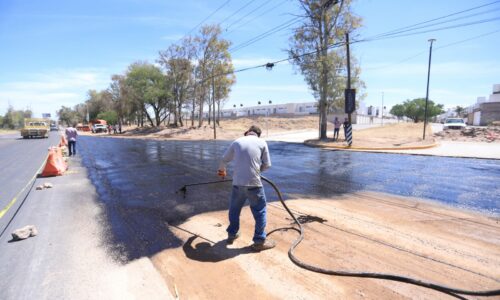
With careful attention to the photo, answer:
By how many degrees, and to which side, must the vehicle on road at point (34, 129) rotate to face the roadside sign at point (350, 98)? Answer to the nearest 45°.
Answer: approximately 45° to its left

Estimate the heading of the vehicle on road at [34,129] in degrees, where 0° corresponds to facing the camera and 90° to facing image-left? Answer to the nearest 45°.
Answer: approximately 0°

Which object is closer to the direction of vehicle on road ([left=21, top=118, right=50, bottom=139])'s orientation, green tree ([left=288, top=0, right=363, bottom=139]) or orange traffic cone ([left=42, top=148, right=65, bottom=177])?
the orange traffic cone

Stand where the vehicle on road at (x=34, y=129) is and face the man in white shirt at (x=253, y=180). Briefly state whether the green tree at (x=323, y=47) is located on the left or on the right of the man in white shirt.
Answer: left

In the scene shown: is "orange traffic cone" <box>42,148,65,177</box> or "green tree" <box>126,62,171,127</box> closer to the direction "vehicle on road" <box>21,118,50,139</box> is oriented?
the orange traffic cone

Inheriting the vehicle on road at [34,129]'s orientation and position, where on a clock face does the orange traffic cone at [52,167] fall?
The orange traffic cone is roughly at 12 o'clock from the vehicle on road.

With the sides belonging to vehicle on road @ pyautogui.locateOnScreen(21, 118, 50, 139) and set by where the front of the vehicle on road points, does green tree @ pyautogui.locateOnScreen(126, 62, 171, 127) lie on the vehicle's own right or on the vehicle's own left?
on the vehicle's own left

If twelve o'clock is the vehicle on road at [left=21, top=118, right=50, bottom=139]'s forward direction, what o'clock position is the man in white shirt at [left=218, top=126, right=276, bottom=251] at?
The man in white shirt is roughly at 12 o'clock from the vehicle on road.
